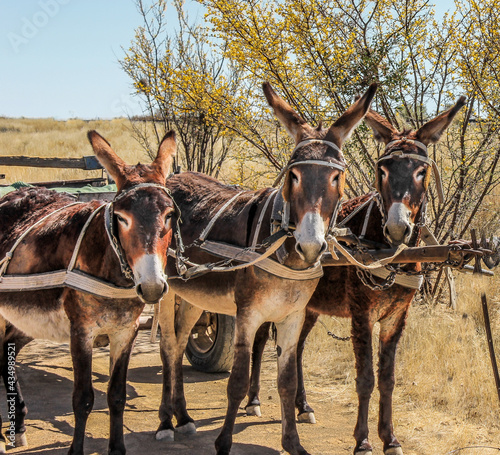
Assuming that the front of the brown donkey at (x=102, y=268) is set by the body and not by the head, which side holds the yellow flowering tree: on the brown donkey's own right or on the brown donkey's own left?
on the brown donkey's own left

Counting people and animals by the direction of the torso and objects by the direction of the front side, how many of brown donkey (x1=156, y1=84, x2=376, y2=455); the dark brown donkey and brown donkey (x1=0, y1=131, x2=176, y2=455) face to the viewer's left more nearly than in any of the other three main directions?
0

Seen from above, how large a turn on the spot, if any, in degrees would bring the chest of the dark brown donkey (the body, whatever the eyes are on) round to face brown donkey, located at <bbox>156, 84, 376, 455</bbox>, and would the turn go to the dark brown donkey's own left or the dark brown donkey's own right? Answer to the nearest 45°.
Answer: approximately 135° to the dark brown donkey's own right

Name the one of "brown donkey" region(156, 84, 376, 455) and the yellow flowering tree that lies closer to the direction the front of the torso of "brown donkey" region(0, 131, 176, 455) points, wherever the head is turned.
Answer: the brown donkey

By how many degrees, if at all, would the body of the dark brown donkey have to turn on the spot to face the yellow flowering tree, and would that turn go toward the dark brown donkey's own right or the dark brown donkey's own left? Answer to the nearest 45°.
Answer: approximately 135° to the dark brown donkey's own left

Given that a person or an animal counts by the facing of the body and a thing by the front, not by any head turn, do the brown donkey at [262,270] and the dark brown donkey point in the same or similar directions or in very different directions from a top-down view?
same or similar directions

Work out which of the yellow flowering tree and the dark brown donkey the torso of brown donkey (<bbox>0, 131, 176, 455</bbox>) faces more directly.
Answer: the dark brown donkey

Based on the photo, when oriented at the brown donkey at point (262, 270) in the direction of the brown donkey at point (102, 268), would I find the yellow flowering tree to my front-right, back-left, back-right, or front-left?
back-right

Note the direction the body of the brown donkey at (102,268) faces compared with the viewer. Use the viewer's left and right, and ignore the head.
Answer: facing the viewer and to the right of the viewer

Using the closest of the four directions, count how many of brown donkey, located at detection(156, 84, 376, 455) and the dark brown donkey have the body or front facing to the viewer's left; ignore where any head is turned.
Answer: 0

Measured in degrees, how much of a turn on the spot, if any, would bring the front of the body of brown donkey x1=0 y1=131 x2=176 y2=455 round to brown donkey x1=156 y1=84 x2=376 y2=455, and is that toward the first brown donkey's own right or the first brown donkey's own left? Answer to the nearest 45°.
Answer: approximately 45° to the first brown donkey's own left

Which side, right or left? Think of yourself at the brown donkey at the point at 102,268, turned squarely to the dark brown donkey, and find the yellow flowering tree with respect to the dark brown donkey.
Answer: left

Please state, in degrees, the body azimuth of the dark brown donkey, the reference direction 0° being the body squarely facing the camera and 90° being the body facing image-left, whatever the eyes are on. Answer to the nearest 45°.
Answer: approximately 315°

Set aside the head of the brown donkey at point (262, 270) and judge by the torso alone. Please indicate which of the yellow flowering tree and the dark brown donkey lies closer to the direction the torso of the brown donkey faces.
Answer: the dark brown donkey

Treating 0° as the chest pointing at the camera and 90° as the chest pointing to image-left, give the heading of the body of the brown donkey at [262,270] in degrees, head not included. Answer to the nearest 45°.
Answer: approximately 315°

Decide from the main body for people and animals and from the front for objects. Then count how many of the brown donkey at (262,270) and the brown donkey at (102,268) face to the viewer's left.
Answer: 0
